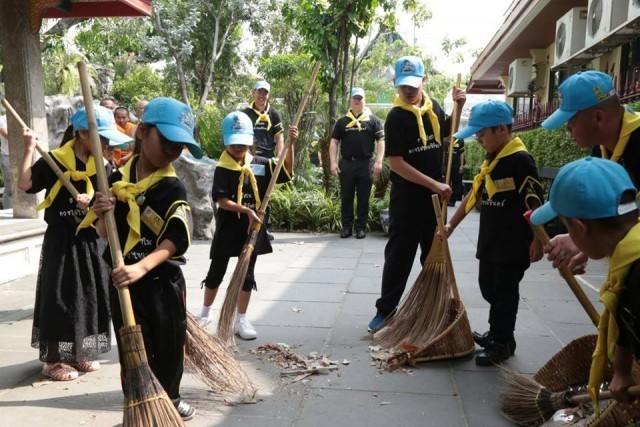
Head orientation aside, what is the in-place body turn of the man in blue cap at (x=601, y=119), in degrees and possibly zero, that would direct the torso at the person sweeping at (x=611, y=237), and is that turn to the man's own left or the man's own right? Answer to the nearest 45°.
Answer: approximately 90° to the man's own left

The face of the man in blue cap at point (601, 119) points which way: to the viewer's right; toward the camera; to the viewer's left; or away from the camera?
to the viewer's left

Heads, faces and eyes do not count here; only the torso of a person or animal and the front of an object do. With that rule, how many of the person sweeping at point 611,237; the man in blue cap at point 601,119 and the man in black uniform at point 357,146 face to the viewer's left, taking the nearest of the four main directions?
2

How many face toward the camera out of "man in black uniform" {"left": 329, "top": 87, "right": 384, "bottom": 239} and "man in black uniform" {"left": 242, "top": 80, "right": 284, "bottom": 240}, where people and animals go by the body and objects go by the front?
2

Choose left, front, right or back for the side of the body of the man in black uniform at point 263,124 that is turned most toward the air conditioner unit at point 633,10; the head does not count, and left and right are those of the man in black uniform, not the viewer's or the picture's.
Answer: left

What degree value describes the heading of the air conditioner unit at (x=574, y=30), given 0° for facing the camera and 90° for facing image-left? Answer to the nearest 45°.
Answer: approximately 45°

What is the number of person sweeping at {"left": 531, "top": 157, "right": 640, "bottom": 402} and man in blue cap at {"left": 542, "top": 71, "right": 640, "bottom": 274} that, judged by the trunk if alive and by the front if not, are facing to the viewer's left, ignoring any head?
2

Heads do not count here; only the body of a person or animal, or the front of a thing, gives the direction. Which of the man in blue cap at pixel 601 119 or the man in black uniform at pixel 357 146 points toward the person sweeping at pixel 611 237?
the man in black uniform

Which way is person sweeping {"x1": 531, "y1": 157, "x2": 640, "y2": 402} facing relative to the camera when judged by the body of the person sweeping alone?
to the viewer's left

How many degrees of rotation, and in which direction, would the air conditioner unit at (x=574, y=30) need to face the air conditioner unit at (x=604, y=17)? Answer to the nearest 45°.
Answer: approximately 45° to its left

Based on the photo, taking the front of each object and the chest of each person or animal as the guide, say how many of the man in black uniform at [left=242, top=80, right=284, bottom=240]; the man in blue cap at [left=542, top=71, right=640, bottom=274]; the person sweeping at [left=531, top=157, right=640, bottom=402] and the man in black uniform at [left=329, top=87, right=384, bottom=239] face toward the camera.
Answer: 2
